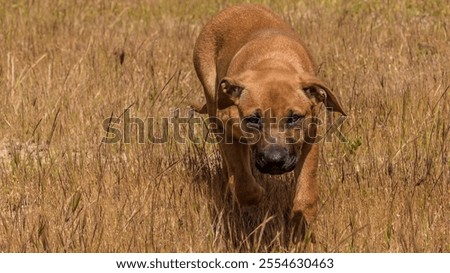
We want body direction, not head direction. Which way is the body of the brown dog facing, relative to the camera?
toward the camera
